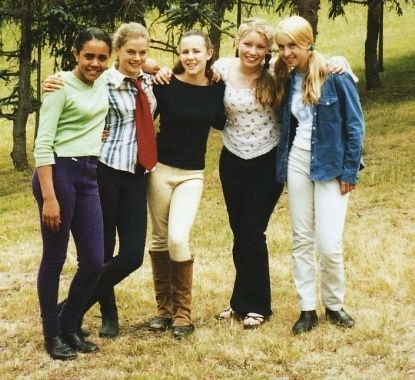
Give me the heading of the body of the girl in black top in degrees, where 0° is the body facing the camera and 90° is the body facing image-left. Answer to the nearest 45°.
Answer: approximately 0°

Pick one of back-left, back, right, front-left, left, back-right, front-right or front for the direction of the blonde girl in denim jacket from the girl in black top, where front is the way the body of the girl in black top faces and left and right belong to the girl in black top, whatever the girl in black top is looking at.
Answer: left
